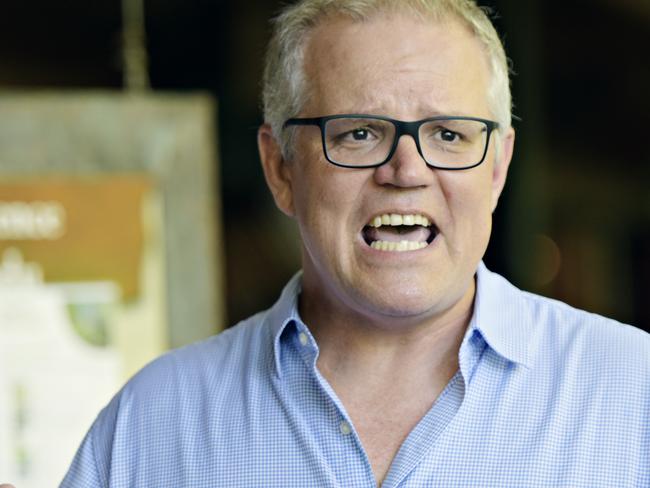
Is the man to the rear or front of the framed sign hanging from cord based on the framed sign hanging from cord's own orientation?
to the front

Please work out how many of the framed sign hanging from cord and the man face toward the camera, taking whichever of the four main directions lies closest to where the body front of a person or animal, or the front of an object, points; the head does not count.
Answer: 2

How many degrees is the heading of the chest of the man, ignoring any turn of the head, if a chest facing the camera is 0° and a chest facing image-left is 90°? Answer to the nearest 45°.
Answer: approximately 0°

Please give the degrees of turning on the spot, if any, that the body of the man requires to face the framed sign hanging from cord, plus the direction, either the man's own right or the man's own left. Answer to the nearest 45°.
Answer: approximately 135° to the man's own right

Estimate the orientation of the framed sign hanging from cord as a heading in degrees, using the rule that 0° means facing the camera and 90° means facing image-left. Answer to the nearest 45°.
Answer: approximately 0°
